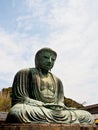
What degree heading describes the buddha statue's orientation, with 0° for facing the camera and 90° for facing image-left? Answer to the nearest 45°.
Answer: approximately 315°
